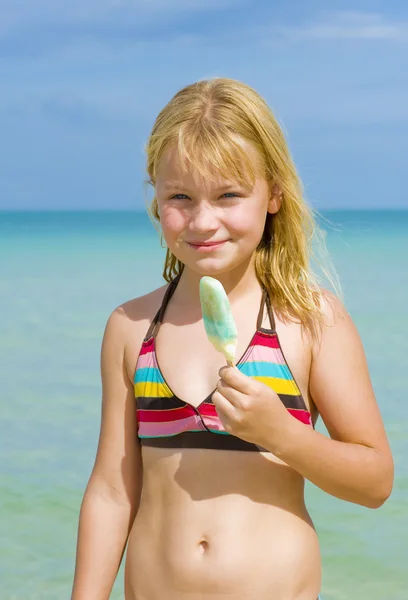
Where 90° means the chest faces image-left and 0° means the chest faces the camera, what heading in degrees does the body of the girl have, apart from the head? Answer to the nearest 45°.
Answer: approximately 0°
